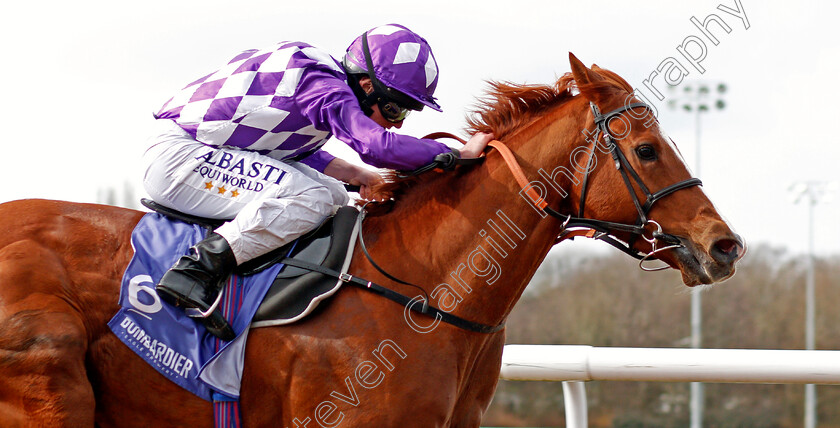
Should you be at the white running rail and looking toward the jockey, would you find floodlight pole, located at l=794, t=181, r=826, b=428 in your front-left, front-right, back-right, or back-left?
back-right

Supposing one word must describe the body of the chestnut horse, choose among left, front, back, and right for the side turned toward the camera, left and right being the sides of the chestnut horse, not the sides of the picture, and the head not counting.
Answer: right

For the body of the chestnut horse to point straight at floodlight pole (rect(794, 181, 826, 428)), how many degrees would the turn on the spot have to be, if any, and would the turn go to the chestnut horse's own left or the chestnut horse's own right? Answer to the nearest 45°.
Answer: approximately 45° to the chestnut horse's own left

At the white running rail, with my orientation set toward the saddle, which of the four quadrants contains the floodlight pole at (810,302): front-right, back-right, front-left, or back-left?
back-right

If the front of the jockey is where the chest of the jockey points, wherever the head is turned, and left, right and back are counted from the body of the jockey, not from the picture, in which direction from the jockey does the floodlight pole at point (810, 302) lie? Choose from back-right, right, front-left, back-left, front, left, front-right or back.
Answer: front-left

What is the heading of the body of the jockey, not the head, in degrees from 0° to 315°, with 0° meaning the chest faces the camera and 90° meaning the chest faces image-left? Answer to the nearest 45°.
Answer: approximately 270°

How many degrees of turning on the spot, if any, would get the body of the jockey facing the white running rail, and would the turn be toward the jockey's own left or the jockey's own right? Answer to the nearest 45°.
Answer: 0° — they already face it
